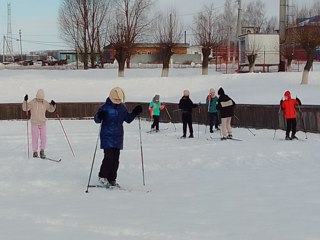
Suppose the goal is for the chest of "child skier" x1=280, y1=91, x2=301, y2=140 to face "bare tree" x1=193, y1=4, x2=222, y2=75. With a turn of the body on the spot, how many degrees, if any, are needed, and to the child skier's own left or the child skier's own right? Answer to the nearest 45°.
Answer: approximately 180°

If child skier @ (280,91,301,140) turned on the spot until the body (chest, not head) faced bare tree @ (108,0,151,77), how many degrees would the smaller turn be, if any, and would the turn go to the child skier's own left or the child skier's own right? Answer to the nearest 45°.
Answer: approximately 135° to the child skier's own right

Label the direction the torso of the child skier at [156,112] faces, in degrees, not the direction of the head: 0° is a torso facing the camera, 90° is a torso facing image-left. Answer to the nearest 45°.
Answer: approximately 315°

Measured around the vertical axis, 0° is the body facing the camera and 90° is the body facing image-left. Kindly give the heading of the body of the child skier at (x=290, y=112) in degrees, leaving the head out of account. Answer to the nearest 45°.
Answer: approximately 0°

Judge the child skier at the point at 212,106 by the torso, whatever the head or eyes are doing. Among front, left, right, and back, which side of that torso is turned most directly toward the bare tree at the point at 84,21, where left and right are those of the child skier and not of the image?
back

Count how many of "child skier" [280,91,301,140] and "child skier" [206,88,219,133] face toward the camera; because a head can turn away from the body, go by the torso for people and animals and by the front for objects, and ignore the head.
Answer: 2
